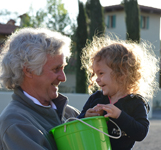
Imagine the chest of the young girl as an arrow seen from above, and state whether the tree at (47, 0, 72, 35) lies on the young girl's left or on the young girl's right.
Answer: on the young girl's right

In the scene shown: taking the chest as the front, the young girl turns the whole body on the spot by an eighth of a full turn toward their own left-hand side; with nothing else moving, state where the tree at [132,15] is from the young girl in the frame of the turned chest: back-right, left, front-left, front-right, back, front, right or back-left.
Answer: back

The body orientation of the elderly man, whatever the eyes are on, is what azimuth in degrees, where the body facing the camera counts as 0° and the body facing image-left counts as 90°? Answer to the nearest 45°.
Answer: approximately 315°

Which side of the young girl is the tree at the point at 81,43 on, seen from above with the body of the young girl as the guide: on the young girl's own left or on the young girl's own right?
on the young girl's own right

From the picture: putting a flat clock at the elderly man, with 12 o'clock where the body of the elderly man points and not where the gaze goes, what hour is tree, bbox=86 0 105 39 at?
The tree is roughly at 8 o'clock from the elderly man.

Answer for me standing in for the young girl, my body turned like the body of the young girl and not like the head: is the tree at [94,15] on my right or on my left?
on my right

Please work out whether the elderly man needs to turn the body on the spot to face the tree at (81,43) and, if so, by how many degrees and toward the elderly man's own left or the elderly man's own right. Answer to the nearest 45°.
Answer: approximately 135° to the elderly man's own left

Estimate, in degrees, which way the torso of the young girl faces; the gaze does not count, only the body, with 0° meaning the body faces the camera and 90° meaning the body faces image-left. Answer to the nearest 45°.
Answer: approximately 45°
